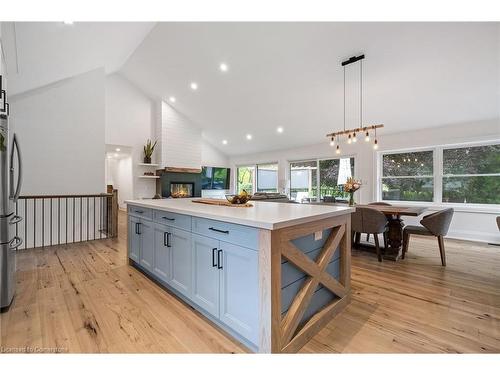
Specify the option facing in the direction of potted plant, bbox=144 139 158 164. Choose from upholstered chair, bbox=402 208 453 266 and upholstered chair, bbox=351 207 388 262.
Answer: upholstered chair, bbox=402 208 453 266

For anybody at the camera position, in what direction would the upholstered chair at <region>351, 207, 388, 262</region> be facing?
facing away from the viewer and to the right of the viewer

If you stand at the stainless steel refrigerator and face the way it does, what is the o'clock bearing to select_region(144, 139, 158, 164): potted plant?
The potted plant is roughly at 10 o'clock from the stainless steel refrigerator.

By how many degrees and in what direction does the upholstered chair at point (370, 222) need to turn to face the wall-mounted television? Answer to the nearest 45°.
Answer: approximately 90° to its left

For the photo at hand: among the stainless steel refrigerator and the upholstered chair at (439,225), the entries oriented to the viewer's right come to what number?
1

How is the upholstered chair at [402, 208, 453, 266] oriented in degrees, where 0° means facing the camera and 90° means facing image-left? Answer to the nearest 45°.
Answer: approximately 90°

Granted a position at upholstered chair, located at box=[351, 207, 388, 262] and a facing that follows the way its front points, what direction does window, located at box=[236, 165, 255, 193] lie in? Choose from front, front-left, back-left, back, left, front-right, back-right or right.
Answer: left

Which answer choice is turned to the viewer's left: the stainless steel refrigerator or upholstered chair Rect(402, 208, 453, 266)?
the upholstered chair

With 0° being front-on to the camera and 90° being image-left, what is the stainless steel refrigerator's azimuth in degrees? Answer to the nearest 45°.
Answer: approximately 270°

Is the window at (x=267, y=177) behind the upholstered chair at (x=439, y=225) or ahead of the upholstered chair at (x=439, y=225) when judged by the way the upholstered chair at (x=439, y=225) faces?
ahead

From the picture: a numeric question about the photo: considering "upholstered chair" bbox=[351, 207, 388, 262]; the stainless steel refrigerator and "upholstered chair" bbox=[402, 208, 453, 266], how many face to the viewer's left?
1

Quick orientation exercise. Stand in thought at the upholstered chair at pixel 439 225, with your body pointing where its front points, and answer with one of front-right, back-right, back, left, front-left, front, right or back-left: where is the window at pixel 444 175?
right

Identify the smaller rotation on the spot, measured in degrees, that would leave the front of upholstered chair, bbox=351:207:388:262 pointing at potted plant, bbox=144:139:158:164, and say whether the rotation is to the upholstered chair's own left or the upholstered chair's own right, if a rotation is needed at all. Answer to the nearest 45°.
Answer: approximately 135° to the upholstered chair's own left
